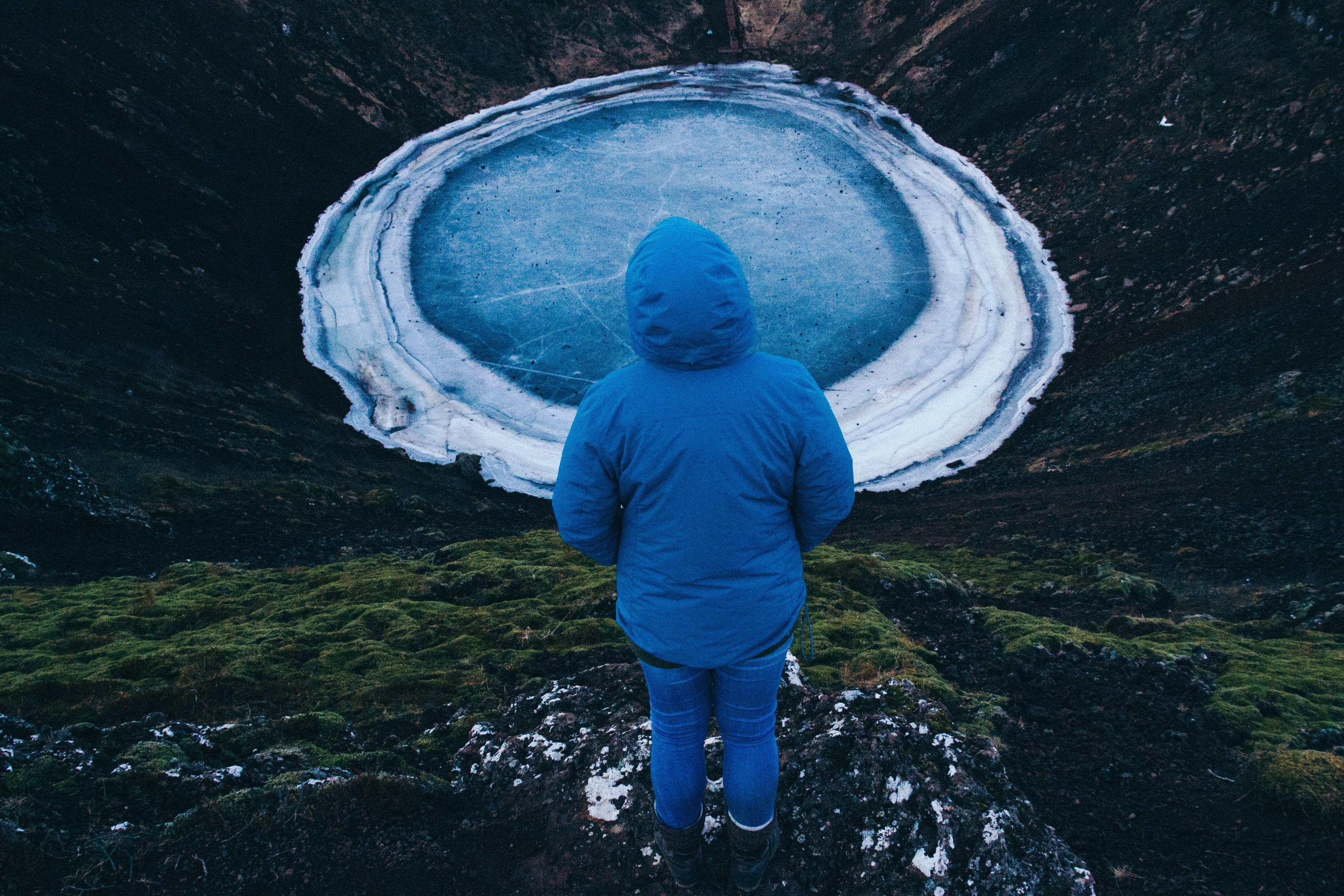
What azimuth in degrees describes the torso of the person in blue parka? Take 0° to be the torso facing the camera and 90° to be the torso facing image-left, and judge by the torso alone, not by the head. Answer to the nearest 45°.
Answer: approximately 180°

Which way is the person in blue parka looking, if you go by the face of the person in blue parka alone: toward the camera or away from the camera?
away from the camera

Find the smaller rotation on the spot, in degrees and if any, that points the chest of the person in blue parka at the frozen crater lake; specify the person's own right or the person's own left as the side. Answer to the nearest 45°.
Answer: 0° — they already face it
